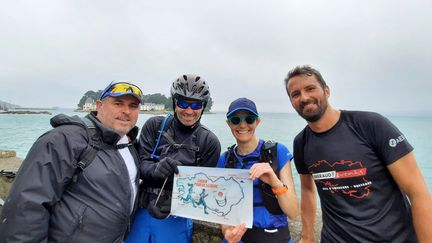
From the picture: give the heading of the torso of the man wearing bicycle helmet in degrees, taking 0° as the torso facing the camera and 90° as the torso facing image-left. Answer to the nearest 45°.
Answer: approximately 0°

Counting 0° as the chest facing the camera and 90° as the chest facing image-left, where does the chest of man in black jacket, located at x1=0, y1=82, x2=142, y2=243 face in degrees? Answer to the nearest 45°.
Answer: approximately 315°

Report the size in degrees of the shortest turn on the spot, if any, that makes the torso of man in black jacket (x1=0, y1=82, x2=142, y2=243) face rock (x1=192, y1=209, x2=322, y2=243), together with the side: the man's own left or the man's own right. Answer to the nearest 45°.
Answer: approximately 45° to the man's own left

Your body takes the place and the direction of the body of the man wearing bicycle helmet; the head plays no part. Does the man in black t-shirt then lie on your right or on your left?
on your left
